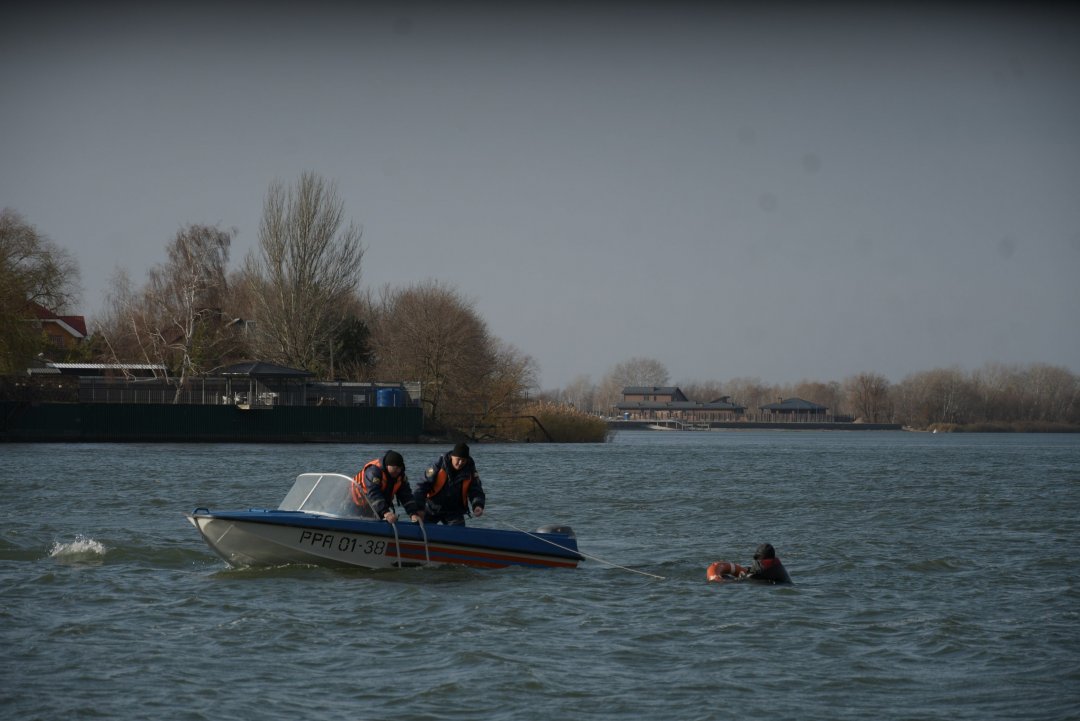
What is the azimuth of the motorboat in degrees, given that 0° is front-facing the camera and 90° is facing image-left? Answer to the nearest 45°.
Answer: approximately 90°

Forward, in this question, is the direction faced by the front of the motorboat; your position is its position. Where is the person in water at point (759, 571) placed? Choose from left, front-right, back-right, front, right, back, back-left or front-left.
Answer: back

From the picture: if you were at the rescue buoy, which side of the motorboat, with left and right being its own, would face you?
back
